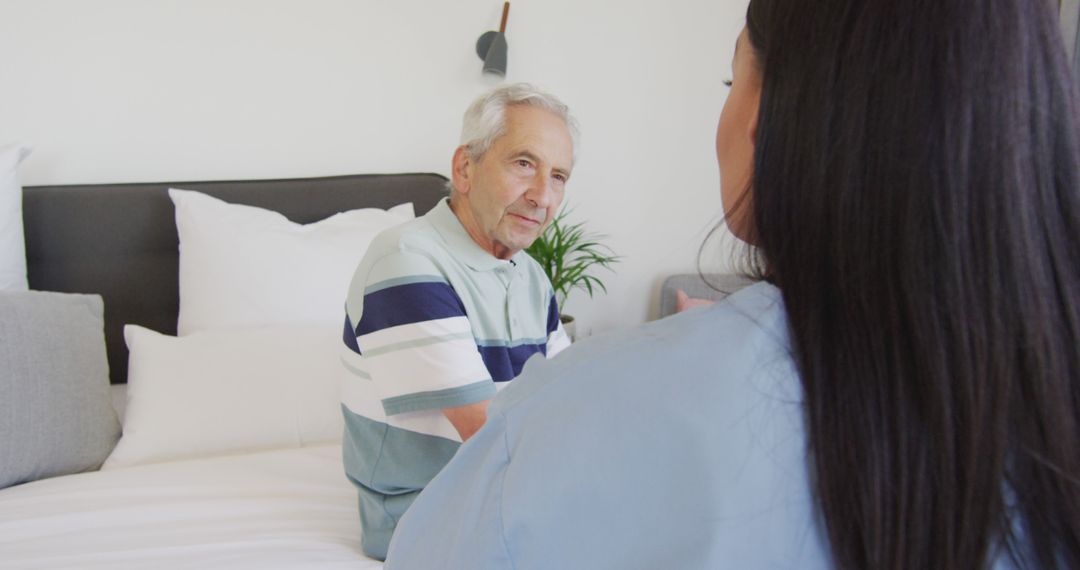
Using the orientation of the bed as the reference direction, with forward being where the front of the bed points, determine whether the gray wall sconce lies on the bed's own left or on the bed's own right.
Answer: on the bed's own left

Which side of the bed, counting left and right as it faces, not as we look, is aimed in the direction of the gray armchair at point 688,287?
left

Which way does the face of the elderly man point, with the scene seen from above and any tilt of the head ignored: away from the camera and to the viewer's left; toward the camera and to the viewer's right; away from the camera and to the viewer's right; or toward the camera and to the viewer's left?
toward the camera and to the viewer's right

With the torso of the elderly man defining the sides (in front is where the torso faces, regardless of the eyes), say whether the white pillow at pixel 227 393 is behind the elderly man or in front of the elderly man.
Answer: behind

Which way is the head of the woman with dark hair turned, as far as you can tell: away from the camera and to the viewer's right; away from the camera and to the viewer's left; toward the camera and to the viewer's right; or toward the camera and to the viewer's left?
away from the camera and to the viewer's left

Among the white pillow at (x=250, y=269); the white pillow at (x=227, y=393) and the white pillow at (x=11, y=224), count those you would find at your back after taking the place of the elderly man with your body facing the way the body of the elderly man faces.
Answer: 3

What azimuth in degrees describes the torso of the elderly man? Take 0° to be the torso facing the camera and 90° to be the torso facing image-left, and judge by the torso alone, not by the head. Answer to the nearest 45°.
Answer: approximately 315°

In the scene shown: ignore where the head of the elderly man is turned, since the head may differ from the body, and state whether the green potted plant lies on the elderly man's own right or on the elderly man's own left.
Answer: on the elderly man's own left

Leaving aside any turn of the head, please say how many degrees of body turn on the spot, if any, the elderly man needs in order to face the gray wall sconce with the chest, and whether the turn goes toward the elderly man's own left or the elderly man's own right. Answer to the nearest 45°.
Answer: approximately 135° to the elderly man's own left

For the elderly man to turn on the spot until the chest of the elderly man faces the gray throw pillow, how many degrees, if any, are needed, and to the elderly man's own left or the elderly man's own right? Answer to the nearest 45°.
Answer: approximately 180°
